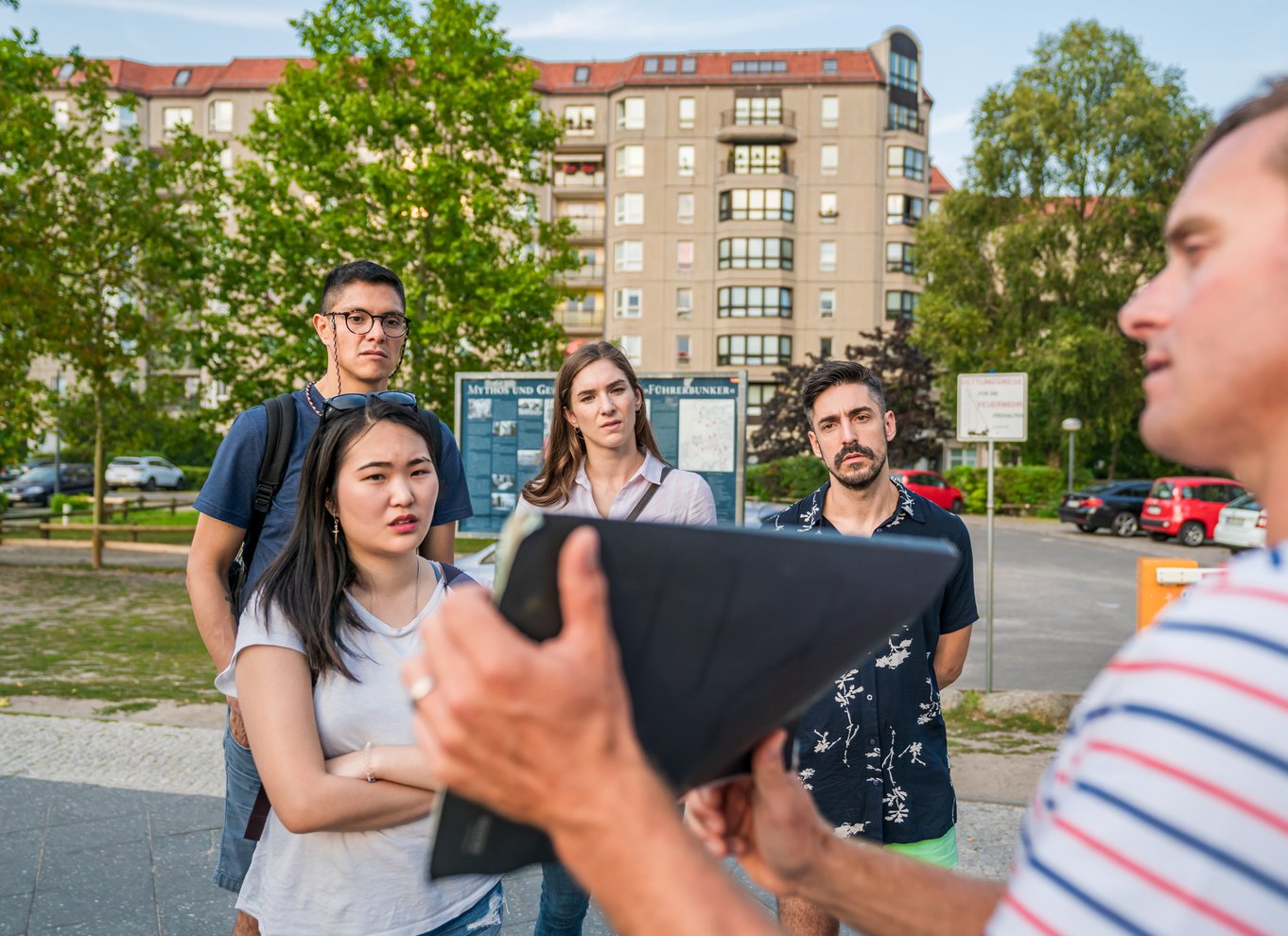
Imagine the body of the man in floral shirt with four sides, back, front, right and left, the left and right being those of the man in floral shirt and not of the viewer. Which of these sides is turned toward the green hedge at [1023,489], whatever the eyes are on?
back

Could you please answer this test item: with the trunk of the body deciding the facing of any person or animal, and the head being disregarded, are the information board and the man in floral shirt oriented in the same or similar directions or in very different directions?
same or similar directions

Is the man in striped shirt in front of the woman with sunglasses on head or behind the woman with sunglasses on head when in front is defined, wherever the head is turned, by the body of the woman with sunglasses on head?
in front

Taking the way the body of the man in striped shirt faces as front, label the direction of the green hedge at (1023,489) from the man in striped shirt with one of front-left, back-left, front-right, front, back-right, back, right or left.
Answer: right

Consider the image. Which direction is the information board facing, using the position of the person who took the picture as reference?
facing the viewer

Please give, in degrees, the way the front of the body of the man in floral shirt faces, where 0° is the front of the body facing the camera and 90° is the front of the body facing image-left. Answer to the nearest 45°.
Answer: approximately 0°

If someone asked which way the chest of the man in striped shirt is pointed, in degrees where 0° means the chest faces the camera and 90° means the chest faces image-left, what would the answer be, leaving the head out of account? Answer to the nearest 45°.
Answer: approximately 90°

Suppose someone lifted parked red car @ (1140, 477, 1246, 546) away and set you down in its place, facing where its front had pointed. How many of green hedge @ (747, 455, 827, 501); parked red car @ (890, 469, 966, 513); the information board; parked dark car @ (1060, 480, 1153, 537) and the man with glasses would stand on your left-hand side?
3

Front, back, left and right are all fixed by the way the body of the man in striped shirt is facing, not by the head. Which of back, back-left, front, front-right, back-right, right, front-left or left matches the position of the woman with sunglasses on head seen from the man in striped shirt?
front-right

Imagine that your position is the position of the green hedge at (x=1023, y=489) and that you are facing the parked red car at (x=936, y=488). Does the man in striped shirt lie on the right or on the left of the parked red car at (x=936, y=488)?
left

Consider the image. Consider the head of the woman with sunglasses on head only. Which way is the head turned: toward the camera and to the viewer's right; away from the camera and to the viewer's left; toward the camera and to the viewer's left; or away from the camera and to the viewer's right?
toward the camera and to the viewer's right

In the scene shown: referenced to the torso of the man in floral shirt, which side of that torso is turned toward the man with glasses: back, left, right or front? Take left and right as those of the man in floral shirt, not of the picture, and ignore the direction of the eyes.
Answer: right

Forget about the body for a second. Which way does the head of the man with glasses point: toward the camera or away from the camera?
toward the camera
